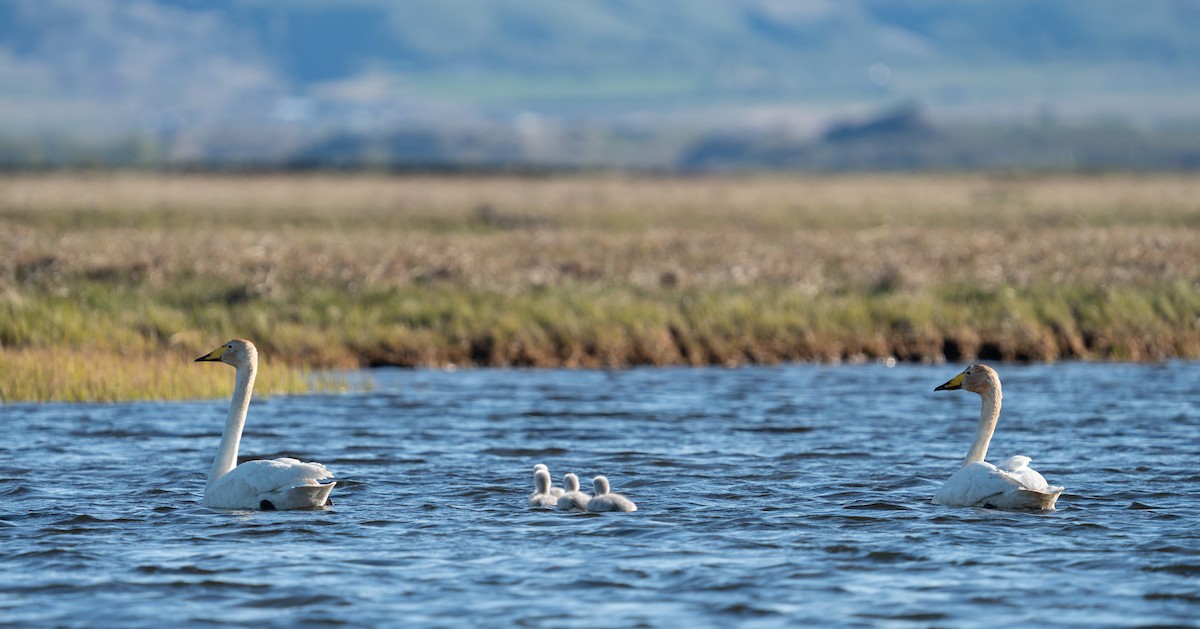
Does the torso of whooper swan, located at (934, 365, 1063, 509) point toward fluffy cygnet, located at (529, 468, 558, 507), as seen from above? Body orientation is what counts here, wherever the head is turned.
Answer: yes

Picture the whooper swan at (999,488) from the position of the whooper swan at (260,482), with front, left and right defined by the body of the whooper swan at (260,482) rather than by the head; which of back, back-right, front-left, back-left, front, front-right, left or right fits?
back

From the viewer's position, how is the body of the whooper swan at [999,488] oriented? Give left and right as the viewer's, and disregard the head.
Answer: facing to the left of the viewer

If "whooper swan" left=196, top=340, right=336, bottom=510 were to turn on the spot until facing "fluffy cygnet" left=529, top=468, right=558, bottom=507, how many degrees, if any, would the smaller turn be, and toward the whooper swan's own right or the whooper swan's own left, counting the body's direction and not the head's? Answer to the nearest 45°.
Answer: approximately 180°

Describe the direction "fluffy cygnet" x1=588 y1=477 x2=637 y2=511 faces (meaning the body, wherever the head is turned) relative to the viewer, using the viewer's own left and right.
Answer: facing to the left of the viewer

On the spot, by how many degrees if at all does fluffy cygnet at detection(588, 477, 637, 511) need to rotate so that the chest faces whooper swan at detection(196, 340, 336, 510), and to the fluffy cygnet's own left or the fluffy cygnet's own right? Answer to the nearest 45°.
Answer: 0° — it already faces it

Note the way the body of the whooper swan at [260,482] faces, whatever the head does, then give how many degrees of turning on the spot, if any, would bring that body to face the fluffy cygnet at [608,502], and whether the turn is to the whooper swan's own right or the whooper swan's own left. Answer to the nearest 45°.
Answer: approximately 180°

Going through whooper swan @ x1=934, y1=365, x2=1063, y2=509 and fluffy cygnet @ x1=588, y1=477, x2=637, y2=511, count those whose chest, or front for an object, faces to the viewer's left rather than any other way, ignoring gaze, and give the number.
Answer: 2

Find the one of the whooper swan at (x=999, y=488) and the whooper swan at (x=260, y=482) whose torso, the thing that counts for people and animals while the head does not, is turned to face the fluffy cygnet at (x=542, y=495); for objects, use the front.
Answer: the whooper swan at (x=999, y=488)

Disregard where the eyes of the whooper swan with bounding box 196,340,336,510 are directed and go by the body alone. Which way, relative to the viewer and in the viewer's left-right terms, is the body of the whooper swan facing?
facing to the left of the viewer
